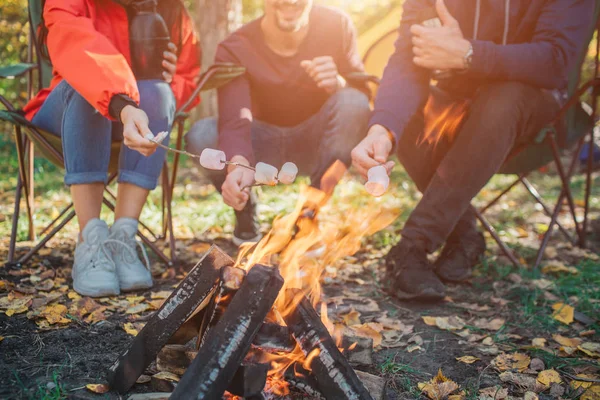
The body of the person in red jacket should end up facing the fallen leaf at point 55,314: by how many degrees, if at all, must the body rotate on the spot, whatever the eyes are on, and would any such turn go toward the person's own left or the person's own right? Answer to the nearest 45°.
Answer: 0° — they already face it

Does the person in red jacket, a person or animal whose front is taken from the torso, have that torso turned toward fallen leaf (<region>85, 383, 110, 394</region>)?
yes

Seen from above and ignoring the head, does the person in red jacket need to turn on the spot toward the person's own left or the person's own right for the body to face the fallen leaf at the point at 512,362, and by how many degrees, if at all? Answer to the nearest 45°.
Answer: approximately 45° to the person's own left

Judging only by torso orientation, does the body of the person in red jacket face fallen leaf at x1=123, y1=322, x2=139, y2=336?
yes

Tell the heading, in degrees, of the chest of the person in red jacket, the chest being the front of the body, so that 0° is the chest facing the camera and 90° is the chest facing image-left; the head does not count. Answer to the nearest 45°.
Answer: approximately 0°

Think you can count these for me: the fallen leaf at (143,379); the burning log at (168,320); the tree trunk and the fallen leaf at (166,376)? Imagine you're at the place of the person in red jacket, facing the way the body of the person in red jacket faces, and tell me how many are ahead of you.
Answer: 3

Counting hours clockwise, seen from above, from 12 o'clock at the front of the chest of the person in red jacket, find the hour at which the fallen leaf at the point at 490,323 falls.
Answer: The fallen leaf is roughly at 10 o'clock from the person in red jacket.

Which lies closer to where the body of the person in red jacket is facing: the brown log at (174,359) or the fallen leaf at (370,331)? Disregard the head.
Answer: the brown log
